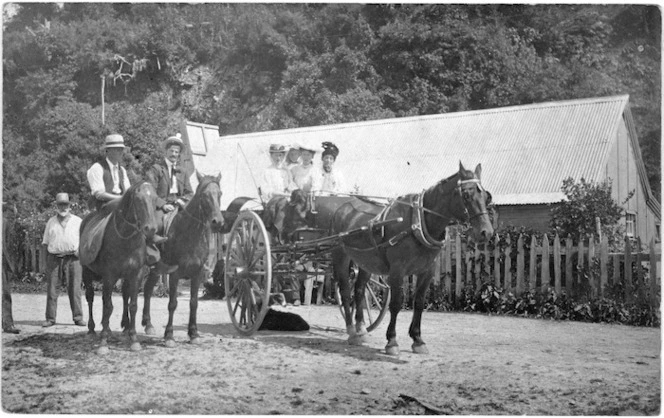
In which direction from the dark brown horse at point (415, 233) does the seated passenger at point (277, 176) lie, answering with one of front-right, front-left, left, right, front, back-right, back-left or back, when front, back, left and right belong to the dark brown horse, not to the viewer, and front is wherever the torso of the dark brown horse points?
back

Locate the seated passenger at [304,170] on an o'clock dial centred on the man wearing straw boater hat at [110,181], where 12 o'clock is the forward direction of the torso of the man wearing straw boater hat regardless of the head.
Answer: The seated passenger is roughly at 10 o'clock from the man wearing straw boater hat.

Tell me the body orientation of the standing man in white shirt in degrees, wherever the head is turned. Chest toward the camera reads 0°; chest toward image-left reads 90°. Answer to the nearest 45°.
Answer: approximately 0°

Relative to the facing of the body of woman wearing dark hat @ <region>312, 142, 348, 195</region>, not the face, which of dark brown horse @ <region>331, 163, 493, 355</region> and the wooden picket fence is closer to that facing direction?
the dark brown horse

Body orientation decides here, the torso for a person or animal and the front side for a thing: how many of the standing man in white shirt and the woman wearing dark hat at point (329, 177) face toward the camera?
2

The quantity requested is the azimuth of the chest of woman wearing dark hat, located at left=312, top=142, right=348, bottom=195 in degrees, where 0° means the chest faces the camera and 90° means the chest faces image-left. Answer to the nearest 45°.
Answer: approximately 0°

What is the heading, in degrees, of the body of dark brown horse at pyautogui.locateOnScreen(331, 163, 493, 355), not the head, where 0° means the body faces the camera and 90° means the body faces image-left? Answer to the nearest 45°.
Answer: approximately 315°

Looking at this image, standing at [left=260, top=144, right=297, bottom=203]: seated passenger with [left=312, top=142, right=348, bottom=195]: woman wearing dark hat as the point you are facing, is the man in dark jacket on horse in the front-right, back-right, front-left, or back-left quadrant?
back-right

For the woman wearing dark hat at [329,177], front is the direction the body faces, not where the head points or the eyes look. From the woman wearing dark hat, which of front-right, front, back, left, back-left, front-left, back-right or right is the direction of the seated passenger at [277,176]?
right

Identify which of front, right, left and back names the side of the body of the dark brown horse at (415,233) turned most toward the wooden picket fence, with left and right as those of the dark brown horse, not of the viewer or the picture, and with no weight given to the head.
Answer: left

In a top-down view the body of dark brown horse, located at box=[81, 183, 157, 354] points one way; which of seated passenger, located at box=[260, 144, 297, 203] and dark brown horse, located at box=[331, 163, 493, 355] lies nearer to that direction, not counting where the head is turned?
the dark brown horse
